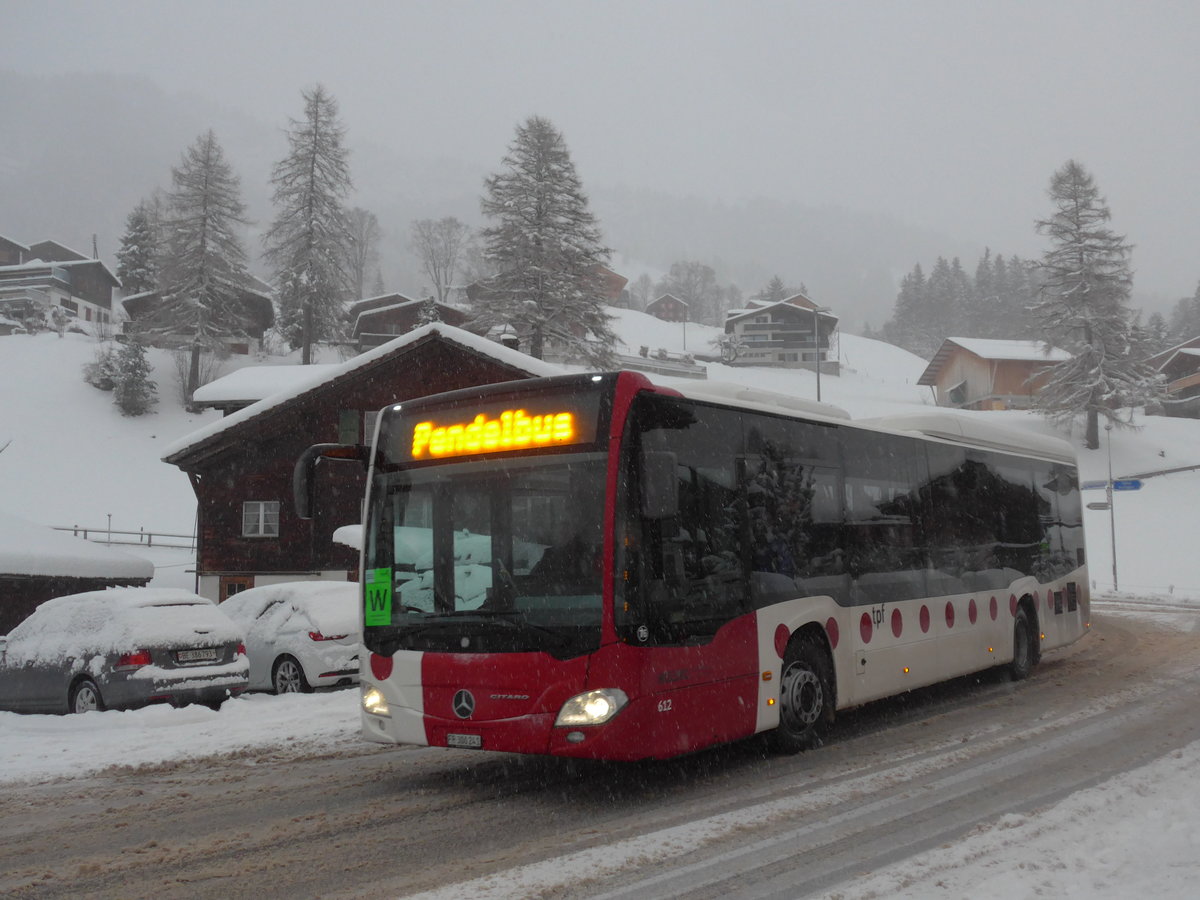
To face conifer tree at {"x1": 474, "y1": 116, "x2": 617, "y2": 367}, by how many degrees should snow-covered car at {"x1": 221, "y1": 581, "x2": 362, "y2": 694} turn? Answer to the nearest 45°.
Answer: approximately 45° to its right

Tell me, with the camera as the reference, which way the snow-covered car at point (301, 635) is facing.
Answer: facing away from the viewer and to the left of the viewer

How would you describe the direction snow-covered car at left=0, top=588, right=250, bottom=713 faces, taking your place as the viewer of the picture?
facing away from the viewer and to the left of the viewer

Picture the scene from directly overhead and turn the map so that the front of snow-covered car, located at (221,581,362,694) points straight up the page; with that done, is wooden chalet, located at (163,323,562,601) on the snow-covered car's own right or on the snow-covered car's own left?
on the snow-covered car's own right

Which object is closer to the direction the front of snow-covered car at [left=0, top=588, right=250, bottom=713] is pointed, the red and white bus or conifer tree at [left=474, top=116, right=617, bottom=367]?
the conifer tree

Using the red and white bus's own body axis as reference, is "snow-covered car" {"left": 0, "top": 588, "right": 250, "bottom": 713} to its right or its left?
on its right

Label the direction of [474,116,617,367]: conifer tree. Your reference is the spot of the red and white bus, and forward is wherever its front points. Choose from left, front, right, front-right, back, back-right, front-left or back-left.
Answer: back-right
